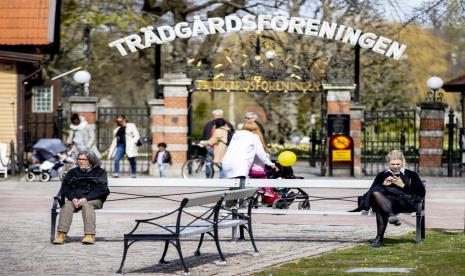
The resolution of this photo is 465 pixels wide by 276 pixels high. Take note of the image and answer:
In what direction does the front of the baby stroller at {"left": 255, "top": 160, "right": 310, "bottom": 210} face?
to the viewer's right

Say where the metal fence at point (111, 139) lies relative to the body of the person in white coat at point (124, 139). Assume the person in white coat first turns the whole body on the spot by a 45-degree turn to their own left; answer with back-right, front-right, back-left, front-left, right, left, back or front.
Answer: back

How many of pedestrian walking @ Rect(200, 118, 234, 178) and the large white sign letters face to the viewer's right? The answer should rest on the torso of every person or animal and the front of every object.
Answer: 0

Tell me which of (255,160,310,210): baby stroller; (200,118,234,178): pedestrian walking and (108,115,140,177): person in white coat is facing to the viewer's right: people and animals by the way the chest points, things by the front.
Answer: the baby stroller

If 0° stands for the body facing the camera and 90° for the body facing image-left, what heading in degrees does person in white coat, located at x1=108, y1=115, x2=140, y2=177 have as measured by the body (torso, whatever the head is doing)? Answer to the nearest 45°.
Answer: approximately 45°

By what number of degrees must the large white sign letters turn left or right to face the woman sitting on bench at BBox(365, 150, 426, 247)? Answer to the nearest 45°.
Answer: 0° — it already faces them

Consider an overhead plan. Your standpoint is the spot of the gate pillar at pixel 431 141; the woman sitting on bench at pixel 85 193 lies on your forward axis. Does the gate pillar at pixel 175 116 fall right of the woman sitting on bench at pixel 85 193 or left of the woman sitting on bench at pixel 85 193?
right

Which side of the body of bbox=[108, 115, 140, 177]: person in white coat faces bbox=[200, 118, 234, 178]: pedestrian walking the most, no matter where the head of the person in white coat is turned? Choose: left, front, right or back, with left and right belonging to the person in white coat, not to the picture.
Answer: left

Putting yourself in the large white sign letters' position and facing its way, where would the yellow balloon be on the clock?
The yellow balloon is roughly at 12 o'clock from the large white sign letters.
